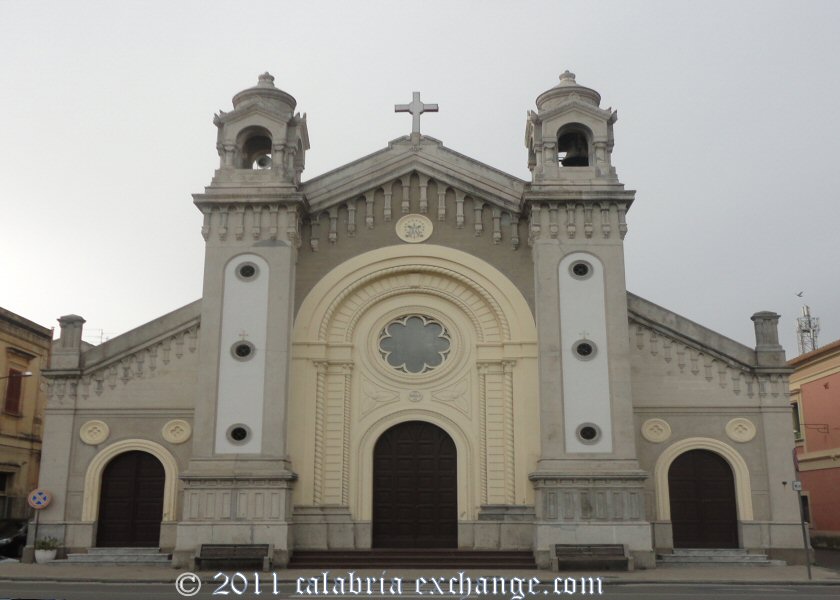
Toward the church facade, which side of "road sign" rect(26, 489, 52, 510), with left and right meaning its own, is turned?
left

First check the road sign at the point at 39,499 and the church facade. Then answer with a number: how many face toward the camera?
2

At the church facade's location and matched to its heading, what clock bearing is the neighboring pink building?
The neighboring pink building is roughly at 8 o'clock from the church facade.

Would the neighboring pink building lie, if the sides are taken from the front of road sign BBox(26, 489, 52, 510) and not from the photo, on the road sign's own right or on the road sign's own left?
on the road sign's own left

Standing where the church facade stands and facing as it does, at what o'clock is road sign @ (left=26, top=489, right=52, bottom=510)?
The road sign is roughly at 3 o'clock from the church facade.

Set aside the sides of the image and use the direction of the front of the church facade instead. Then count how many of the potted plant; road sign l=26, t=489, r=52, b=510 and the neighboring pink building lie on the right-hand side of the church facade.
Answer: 2

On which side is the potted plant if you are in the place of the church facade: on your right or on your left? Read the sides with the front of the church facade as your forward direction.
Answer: on your right

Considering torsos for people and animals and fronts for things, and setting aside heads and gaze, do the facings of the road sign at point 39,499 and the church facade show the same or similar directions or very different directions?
same or similar directions

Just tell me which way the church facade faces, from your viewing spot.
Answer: facing the viewer
